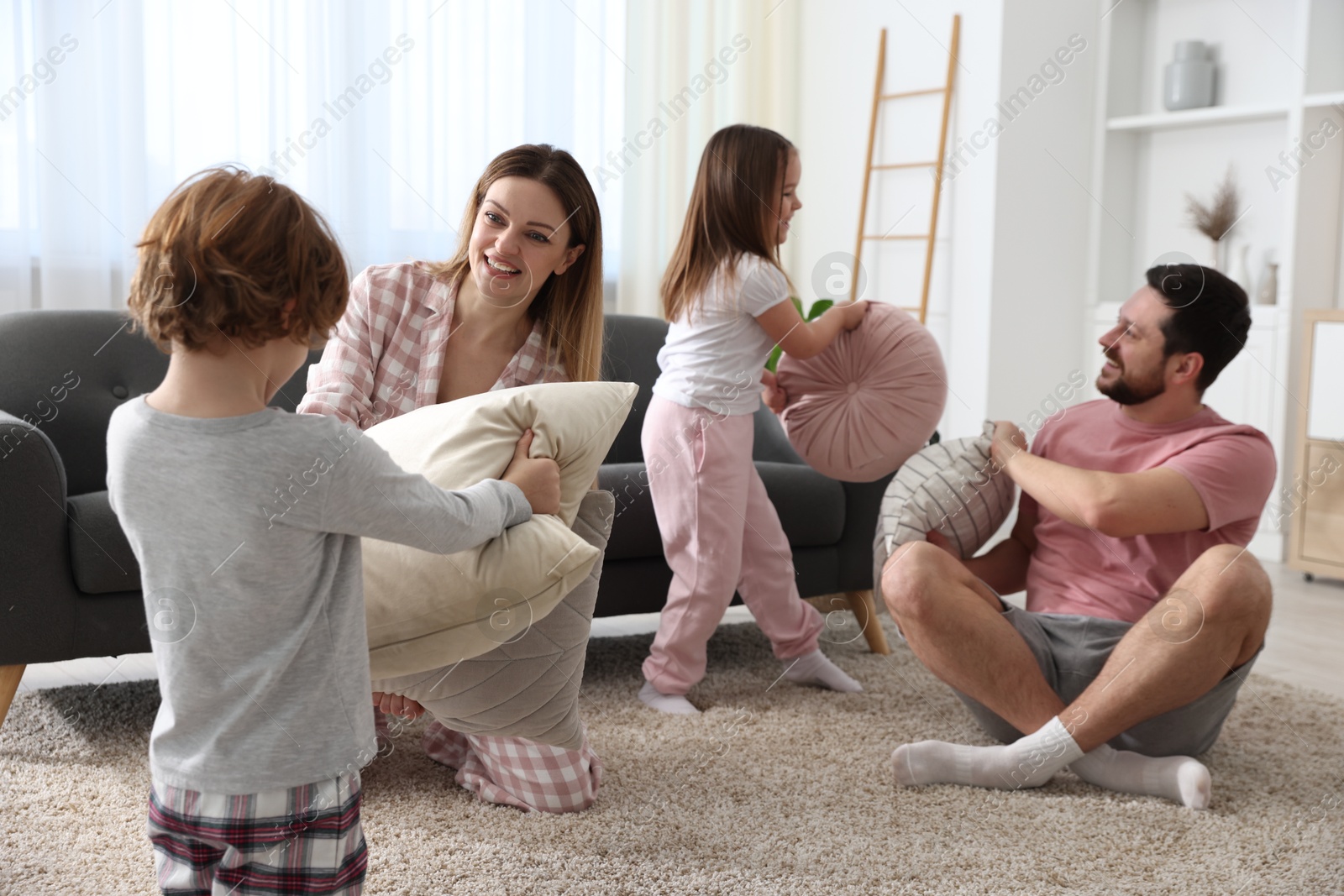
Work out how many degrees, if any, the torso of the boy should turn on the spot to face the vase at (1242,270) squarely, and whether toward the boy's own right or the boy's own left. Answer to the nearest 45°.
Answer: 0° — they already face it

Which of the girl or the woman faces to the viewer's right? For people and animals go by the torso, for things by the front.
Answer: the girl

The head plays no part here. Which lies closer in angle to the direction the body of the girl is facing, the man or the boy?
the man

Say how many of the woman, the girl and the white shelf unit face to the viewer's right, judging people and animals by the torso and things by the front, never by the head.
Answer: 1

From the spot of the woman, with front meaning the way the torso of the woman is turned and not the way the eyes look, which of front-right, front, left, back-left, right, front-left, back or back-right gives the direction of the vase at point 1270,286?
back-left

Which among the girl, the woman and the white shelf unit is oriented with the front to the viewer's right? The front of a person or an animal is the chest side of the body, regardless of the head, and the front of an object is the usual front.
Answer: the girl

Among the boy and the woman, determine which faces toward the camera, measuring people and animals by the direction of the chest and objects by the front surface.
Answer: the woman

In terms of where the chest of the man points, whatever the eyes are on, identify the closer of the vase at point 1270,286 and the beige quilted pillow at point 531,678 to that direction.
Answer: the beige quilted pillow

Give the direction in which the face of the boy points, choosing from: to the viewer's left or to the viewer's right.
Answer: to the viewer's right

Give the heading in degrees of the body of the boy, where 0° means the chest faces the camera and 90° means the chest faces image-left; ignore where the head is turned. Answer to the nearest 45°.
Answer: approximately 225°

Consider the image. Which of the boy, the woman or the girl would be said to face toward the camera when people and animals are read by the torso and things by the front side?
the woman

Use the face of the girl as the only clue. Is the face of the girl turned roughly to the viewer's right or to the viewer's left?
to the viewer's right

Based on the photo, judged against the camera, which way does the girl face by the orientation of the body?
to the viewer's right

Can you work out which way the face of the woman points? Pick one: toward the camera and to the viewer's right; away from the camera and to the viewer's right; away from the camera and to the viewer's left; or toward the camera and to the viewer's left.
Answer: toward the camera and to the viewer's left

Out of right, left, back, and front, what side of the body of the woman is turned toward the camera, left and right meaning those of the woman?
front
